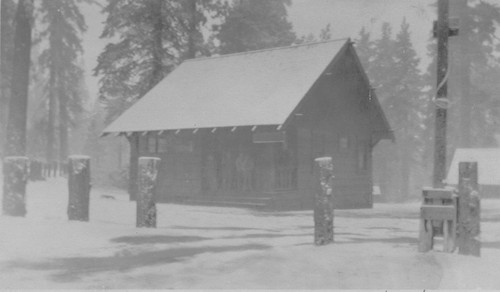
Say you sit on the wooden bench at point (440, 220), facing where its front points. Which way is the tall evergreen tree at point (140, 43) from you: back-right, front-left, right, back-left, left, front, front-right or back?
back-right

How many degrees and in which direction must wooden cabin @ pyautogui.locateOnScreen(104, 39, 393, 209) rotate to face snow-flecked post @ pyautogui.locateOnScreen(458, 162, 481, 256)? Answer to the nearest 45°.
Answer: approximately 45° to its left

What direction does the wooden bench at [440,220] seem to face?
toward the camera

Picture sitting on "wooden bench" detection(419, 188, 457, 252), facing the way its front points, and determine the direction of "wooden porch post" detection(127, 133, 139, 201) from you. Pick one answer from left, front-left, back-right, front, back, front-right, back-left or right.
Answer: back-right

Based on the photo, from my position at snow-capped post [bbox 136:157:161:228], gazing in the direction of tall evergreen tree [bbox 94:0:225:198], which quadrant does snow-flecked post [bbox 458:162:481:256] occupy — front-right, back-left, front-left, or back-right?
back-right

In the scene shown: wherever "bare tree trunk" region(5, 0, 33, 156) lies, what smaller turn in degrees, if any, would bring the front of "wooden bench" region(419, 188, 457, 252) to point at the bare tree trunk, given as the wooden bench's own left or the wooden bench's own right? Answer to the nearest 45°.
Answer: approximately 135° to the wooden bench's own right

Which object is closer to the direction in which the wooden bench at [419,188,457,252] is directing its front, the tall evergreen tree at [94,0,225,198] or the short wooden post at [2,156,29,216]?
the short wooden post

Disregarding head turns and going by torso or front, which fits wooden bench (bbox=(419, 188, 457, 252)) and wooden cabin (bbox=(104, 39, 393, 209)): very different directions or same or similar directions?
same or similar directions

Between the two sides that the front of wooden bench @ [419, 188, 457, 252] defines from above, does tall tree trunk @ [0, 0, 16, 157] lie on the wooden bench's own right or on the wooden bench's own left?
on the wooden bench's own right

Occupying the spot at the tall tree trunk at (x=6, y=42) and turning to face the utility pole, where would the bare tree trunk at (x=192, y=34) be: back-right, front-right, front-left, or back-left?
front-left

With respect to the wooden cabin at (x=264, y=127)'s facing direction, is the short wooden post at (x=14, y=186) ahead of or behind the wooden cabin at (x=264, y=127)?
ahead

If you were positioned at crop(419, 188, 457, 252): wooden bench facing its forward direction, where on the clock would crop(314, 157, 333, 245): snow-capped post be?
The snow-capped post is roughly at 3 o'clock from the wooden bench.

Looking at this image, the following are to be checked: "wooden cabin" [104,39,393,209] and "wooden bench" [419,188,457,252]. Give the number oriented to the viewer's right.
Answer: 0

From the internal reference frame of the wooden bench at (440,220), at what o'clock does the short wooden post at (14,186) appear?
The short wooden post is roughly at 3 o'clock from the wooden bench.

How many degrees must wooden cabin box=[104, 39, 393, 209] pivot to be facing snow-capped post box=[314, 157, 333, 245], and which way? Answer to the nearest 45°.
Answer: approximately 45° to its left
